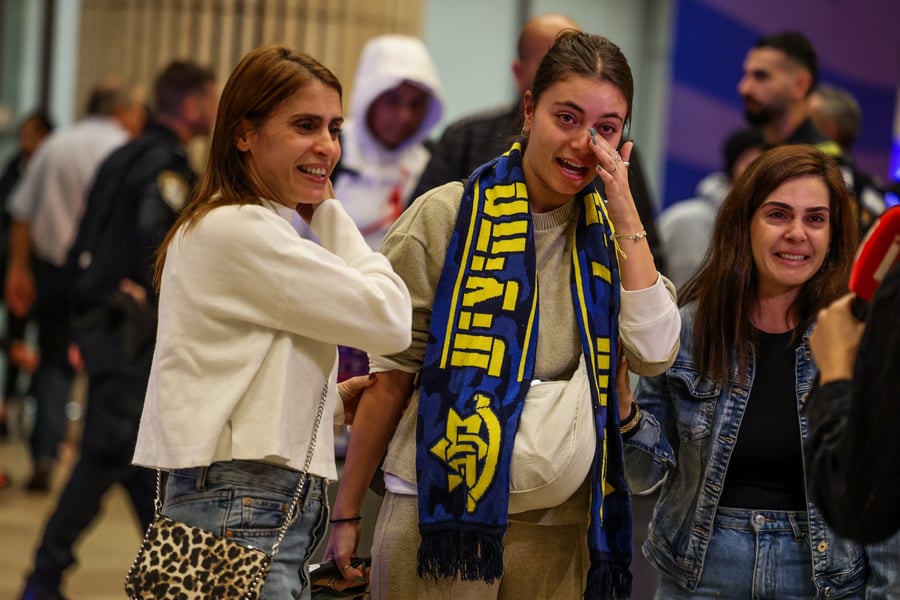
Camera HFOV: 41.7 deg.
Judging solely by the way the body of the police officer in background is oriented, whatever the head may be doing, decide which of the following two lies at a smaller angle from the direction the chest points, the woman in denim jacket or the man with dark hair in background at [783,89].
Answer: the man with dark hair in background

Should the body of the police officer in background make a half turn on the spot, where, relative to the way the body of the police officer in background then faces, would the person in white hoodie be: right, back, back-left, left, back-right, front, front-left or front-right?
back-left

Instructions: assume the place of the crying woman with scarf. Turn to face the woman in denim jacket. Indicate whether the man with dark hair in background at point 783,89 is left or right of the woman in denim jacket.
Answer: left

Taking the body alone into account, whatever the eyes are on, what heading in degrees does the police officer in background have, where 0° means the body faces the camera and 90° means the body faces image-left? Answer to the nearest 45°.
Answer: approximately 225°

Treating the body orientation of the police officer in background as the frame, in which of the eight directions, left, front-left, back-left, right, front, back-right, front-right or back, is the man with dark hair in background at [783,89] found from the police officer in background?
front-right

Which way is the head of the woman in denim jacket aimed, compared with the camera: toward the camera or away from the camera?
toward the camera

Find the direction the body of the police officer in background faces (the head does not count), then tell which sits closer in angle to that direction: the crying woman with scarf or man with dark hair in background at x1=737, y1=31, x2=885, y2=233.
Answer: the man with dark hair in background
